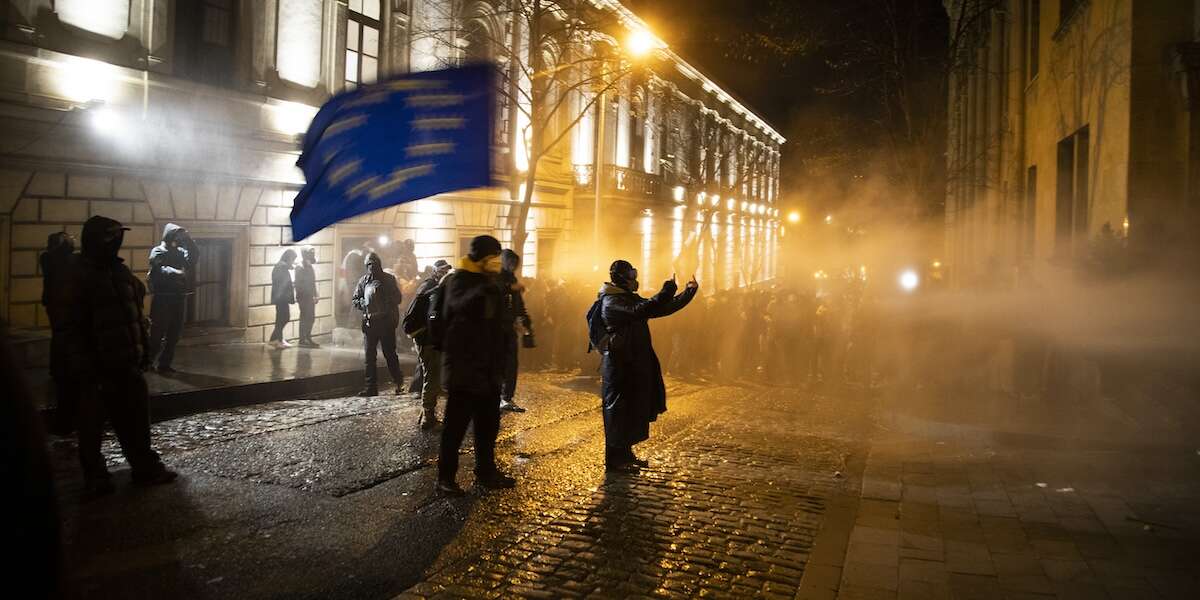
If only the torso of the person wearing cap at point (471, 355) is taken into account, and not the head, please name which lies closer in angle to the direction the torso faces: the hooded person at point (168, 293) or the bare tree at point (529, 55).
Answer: the bare tree

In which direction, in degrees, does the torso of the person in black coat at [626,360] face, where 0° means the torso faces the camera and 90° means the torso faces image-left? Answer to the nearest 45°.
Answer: approximately 270°

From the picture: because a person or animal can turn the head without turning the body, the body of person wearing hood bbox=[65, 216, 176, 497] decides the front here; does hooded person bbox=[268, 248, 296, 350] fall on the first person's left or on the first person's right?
on the first person's left

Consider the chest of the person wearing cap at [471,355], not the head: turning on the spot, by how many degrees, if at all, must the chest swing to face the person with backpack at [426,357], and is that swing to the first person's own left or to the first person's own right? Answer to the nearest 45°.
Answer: approximately 90° to the first person's own left
